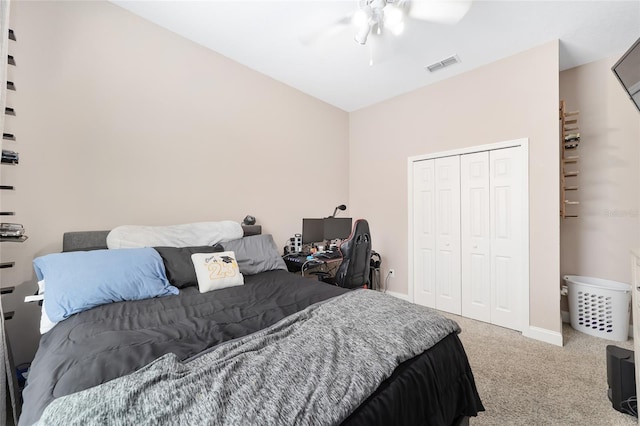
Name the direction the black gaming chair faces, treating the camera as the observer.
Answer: facing away from the viewer and to the left of the viewer

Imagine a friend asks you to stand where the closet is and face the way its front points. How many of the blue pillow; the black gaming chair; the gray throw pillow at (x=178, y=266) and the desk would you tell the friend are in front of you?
4

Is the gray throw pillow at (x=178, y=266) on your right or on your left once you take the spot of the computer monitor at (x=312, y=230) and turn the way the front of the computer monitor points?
on your right

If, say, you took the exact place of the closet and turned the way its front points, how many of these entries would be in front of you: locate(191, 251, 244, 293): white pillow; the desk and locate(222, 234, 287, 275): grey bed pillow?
3

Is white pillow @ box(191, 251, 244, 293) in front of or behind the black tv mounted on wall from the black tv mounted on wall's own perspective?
in front

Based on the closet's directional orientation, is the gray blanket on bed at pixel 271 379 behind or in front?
in front

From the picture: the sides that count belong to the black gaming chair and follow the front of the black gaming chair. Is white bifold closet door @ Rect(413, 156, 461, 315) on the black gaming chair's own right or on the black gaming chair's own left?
on the black gaming chair's own right
